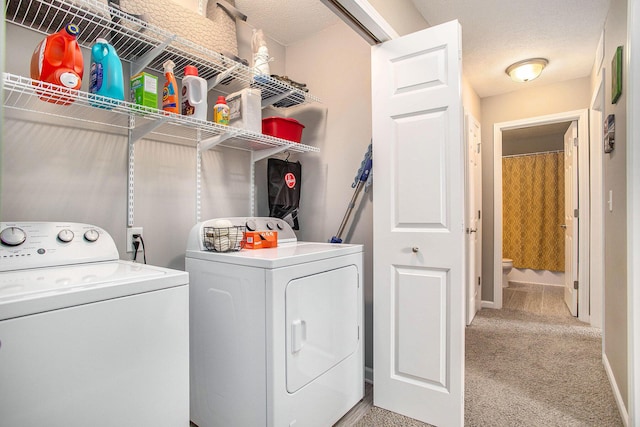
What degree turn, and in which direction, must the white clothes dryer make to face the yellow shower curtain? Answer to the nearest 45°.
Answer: approximately 90° to its left

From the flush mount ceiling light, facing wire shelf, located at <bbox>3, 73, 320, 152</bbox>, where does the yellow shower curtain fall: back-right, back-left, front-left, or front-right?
back-right

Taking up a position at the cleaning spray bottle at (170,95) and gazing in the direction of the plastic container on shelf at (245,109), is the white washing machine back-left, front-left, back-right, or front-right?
back-right

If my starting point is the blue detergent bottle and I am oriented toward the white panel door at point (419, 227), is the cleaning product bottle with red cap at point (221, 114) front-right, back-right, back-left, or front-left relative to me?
front-left

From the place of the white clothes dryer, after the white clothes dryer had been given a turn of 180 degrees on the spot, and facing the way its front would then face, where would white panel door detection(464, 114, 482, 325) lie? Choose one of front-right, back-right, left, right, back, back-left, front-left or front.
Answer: right

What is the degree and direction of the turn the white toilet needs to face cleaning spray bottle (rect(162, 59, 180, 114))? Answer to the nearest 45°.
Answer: approximately 90° to its right

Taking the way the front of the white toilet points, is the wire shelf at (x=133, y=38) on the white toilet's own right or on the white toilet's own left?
on the white toilet's own right

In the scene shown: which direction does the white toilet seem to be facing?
to the viewer's right

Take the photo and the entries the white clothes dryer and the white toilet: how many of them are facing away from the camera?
0

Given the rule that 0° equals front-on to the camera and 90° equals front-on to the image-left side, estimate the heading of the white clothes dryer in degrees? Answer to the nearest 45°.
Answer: approximately 315°
